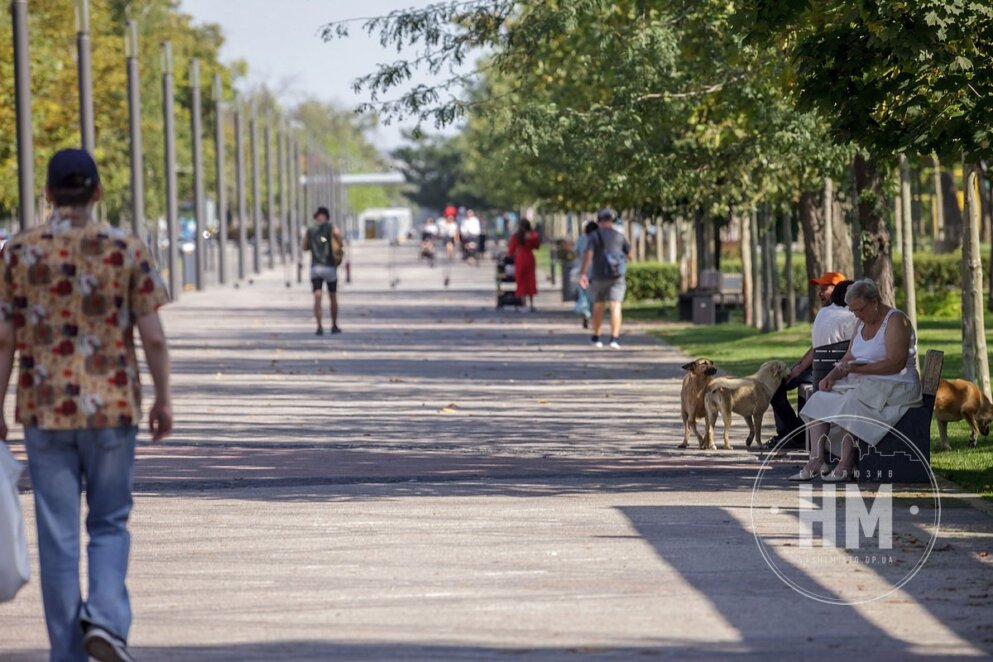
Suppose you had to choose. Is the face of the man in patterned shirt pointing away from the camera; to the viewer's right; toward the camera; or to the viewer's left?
away from the camera

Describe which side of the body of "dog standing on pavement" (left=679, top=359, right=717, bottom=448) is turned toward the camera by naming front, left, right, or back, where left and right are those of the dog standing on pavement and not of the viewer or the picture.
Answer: front

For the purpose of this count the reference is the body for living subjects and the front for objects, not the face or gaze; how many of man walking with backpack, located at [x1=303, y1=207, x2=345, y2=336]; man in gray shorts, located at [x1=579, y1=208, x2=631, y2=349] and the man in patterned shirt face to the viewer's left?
0

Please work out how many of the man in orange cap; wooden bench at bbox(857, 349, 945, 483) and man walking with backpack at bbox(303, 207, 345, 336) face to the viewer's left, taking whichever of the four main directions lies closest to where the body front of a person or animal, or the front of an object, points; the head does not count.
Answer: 2

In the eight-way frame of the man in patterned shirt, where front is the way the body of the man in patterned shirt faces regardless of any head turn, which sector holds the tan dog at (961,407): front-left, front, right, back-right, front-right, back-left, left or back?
front-right

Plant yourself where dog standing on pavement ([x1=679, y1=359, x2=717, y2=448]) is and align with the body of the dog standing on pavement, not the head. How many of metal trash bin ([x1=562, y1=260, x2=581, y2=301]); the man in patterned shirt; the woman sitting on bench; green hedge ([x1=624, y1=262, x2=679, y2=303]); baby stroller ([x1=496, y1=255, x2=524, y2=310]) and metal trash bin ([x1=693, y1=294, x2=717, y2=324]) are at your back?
4

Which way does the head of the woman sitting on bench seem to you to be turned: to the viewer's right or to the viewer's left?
to the viewer's left

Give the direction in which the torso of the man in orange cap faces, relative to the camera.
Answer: to the viewer's left

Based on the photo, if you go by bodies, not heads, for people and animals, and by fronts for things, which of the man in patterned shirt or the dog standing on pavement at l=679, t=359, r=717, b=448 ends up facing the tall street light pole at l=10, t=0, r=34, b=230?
the man in patterned shirt

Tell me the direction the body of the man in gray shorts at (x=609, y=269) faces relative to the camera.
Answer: away from the camera

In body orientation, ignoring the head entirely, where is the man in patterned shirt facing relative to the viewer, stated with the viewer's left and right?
facing away from the viewer
